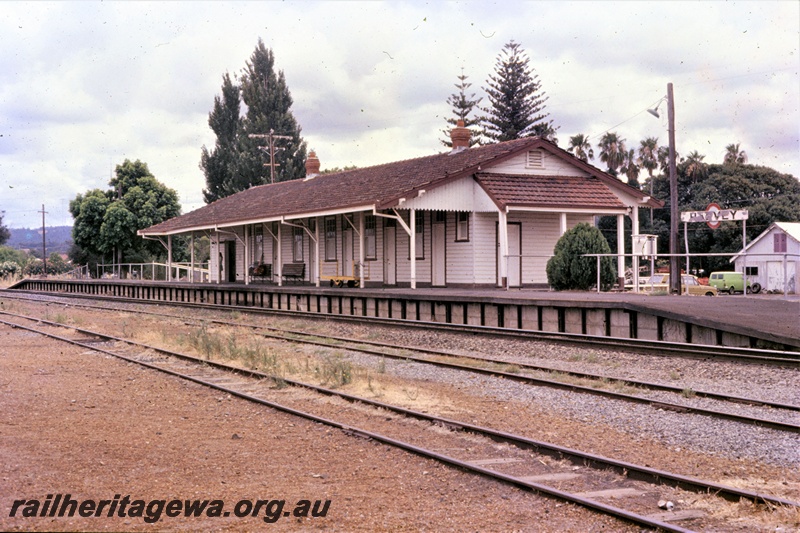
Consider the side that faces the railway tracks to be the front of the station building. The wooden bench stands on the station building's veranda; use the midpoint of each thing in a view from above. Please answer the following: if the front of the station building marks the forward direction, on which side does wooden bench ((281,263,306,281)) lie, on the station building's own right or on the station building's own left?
on the station building's own right

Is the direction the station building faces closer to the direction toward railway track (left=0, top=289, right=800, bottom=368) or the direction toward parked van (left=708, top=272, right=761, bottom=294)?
the railway track

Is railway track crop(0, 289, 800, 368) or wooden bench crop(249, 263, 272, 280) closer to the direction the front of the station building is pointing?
the railway track

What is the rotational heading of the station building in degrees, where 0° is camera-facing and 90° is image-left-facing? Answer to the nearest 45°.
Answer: approximately 45°

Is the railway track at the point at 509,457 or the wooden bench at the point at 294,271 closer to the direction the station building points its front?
the railway track

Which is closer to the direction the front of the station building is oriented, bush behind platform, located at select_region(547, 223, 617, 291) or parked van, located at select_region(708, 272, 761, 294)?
the bush behind platform

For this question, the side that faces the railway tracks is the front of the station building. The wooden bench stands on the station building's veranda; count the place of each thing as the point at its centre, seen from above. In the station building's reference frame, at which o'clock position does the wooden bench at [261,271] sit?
The wooden bench is roughly at 3 o'clock from the station building.
